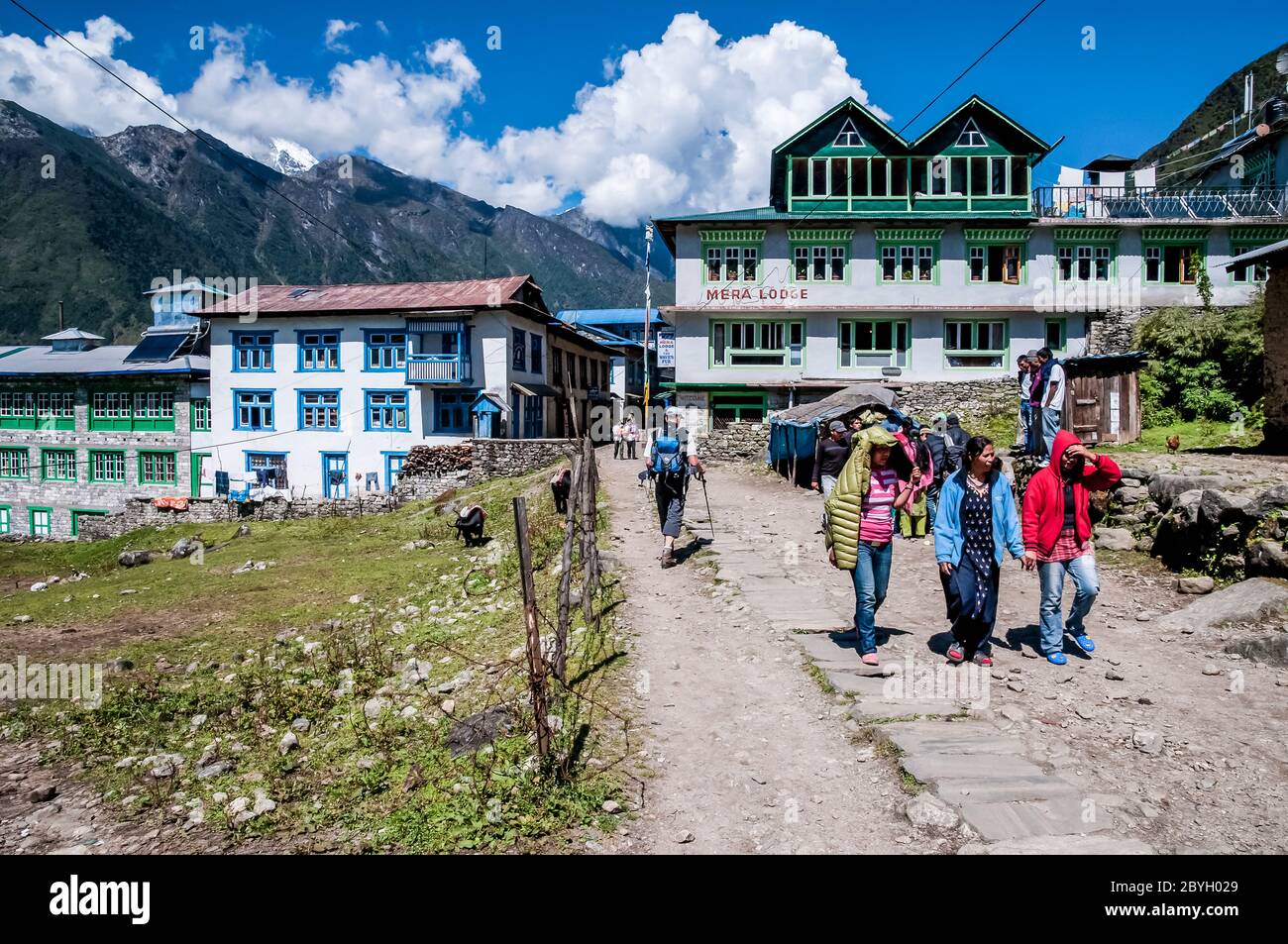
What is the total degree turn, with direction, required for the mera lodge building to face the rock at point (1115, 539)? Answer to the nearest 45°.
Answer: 0° — it already faces it

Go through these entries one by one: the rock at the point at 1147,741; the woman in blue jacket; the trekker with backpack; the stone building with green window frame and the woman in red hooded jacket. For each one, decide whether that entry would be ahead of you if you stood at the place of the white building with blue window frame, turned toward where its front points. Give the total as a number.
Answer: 4

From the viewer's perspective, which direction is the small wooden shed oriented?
toward the camera

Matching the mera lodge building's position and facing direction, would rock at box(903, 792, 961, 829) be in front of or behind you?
in front

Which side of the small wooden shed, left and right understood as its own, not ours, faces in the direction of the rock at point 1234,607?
front

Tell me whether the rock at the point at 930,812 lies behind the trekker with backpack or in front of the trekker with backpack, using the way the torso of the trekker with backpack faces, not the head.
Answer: behind

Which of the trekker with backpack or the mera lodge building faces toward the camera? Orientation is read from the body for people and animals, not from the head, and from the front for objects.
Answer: the mera lodge building

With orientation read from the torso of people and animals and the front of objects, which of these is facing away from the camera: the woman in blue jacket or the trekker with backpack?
the trekker with backpack

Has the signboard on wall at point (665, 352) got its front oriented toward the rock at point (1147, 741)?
yes

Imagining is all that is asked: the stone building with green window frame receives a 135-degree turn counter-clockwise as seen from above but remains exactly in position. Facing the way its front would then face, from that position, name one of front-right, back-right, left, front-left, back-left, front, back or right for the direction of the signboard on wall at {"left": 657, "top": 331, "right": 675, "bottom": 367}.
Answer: right

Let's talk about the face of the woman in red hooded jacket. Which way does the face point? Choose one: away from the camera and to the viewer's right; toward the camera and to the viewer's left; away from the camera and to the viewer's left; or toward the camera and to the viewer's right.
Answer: toward the camera and to the viewer's left

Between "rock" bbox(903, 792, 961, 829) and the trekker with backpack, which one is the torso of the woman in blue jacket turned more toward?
the rock

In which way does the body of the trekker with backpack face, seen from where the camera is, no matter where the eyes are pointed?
away from the camera

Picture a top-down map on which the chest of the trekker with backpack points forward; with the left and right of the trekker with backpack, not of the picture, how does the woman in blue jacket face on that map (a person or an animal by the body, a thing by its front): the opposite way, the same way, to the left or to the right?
the opposite way

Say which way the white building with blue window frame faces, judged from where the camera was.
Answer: facing the viewer

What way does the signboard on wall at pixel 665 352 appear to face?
toward the camera

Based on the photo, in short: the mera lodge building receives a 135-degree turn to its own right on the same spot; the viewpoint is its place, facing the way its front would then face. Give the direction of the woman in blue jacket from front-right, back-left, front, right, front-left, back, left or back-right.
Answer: back-left
